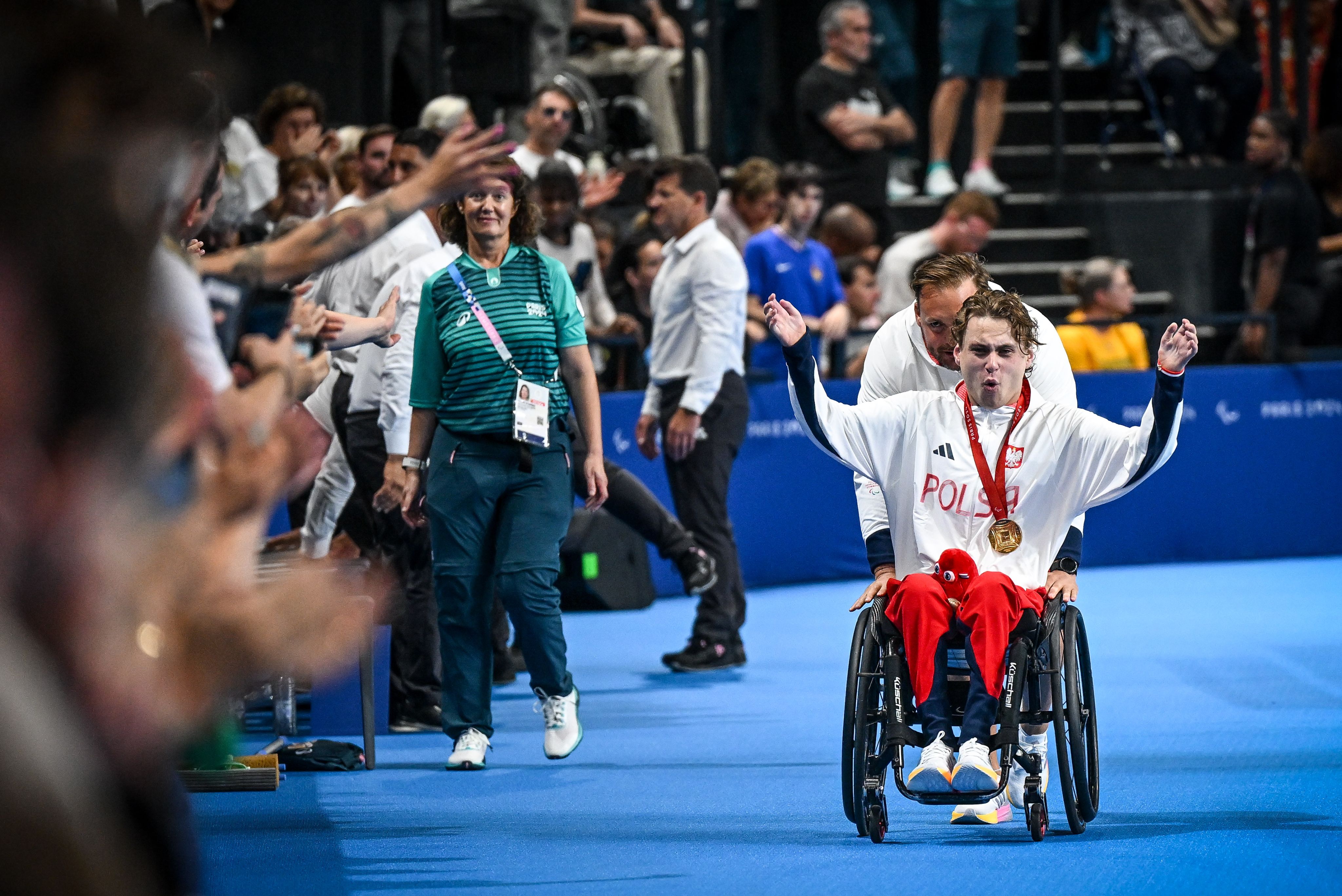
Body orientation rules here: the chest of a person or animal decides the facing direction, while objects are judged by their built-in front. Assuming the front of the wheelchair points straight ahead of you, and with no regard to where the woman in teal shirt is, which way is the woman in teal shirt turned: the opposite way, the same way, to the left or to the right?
the same way

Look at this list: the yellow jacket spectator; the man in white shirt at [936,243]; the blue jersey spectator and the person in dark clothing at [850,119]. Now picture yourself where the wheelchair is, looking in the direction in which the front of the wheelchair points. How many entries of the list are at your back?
4

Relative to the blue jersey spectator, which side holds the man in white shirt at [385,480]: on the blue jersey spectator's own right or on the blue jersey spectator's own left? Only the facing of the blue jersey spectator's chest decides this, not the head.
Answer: on the blue jersey spectator's own right

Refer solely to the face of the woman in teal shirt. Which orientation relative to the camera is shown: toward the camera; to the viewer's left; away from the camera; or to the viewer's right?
toward the camera

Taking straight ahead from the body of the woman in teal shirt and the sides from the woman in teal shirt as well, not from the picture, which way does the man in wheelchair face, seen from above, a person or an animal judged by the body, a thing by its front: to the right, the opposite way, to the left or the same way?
the same way

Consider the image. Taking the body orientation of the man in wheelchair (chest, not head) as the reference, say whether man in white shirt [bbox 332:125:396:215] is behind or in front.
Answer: behind

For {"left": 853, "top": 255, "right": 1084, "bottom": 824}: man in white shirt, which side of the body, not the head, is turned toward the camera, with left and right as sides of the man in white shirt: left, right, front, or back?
front

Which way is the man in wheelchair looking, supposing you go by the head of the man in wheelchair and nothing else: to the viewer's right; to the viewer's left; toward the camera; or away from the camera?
toward the camera

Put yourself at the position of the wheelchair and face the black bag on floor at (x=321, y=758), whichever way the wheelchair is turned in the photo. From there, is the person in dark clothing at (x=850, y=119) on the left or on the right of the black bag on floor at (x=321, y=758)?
right

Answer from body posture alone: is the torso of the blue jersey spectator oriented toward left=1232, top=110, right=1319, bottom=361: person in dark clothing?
no

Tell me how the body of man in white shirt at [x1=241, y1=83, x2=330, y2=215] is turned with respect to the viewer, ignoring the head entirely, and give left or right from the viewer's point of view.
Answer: facing the viewer and to the right of the viewer

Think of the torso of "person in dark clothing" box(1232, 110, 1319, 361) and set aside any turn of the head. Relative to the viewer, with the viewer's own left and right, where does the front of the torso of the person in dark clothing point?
facing to the left of the viewer

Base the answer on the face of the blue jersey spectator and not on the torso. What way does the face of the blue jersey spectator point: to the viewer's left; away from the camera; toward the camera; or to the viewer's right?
toward the camera

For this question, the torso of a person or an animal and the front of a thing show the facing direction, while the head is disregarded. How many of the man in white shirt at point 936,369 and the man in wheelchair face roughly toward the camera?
2

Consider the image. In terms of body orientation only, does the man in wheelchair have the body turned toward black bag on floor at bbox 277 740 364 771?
no

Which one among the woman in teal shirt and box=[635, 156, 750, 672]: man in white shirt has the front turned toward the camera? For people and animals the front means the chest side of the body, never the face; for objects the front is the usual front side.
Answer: the woman in teal shirt

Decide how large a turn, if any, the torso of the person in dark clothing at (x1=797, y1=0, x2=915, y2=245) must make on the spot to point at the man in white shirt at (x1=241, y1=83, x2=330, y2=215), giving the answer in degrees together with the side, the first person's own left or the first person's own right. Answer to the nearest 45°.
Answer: approximately 90° to the first person's own right
